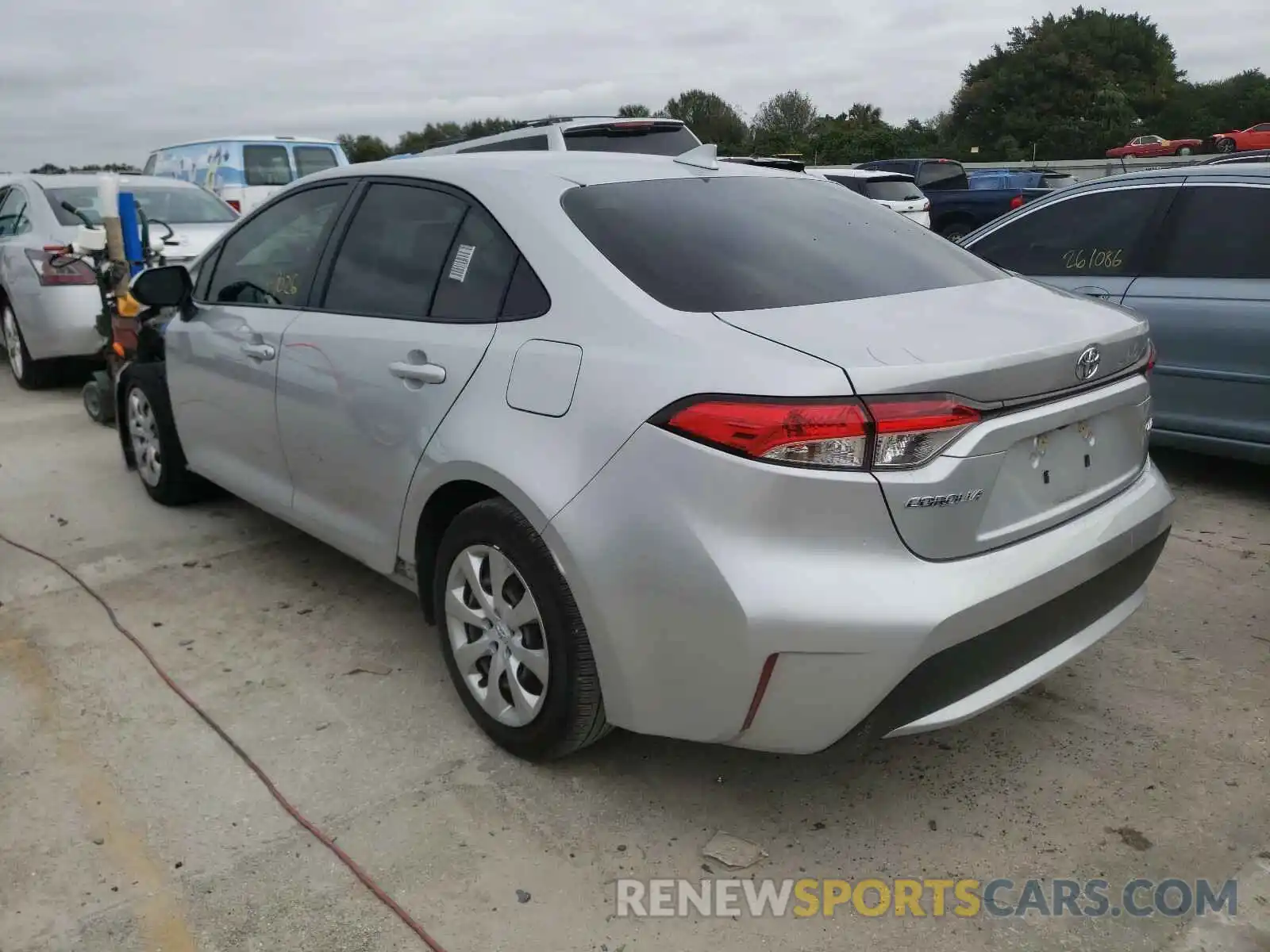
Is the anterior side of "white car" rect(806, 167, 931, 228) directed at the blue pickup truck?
no

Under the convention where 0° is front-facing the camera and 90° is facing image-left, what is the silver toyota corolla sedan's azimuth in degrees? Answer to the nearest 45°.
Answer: approximately 135°

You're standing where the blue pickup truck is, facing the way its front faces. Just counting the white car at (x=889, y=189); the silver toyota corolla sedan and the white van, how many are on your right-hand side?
0

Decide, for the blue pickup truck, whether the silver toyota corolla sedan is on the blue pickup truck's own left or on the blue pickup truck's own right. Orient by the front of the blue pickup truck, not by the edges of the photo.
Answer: on the blue pickup truck's own left

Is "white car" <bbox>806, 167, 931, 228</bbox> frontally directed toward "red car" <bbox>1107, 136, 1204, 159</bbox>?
no

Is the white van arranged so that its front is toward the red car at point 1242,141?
no

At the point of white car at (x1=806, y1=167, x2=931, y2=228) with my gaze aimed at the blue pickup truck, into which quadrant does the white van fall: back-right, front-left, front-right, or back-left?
back-left

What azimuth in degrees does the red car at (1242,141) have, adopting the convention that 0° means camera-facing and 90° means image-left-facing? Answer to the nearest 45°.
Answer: approximately 90°

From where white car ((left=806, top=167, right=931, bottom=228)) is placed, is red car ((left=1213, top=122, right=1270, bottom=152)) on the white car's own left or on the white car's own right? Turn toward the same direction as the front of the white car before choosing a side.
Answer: on the white car's own right

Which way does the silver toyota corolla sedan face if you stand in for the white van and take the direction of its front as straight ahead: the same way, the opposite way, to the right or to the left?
the same way

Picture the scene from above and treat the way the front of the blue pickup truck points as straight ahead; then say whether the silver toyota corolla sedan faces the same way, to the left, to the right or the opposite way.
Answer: the same way

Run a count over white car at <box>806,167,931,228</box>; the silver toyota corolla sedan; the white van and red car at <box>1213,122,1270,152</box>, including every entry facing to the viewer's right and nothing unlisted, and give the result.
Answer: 0

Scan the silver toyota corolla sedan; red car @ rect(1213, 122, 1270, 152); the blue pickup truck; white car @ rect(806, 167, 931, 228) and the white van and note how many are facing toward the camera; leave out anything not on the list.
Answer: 0

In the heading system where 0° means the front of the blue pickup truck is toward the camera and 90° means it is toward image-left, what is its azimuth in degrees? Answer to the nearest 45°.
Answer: approximately 135°

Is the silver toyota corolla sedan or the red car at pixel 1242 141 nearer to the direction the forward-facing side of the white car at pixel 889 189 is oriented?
the red car

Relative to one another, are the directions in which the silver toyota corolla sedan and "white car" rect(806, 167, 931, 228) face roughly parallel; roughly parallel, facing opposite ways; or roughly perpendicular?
roughly parallel
